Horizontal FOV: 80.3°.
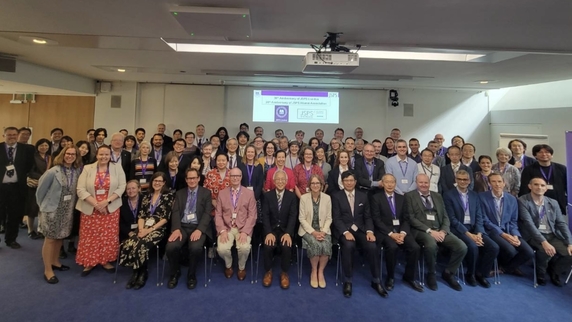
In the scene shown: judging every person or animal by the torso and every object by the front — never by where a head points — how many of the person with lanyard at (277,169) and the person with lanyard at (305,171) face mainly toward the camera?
2

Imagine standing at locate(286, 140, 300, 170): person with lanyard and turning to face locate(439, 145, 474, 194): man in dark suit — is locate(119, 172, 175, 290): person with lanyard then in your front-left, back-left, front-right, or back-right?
back-right

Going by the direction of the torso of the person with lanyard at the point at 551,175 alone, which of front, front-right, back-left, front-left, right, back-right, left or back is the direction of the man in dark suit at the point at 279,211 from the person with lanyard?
front-right

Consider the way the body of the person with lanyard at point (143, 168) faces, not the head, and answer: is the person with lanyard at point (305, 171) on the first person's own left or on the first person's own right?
on the first person's own left

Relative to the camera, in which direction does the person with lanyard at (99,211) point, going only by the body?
toward the camera

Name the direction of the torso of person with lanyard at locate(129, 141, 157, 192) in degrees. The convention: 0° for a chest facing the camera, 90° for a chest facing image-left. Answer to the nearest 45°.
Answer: approximately 0°

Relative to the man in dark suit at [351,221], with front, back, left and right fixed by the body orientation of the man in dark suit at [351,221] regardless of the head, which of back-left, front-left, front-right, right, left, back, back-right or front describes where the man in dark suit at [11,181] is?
right

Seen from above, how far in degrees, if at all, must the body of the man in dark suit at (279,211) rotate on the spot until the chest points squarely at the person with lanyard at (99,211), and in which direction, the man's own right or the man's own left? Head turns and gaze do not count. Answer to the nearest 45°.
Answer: approximately 90° to the man's own right

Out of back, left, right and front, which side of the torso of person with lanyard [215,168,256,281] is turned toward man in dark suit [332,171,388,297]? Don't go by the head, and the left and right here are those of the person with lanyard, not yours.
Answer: left

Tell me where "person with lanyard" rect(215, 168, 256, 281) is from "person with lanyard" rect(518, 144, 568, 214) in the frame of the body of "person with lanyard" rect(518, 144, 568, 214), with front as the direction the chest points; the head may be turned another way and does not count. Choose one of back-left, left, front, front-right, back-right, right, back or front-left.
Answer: front-right

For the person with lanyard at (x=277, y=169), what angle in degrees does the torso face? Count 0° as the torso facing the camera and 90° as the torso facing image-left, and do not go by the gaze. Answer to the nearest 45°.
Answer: approximately 0°

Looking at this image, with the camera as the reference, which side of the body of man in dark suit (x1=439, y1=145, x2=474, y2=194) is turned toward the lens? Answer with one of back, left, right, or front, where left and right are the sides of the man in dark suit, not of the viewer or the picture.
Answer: front
